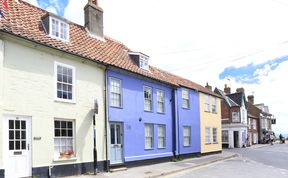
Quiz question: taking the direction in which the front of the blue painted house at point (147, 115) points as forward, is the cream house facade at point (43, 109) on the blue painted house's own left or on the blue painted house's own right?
on the blue painted house's own right

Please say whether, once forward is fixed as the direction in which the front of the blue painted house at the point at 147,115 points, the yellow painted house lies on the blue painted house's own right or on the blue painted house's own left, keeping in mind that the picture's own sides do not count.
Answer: on the blue painted house's own left

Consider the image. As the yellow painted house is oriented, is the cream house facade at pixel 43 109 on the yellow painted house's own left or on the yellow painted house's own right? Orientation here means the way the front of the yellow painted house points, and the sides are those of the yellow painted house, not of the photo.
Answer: on the yellow painted house's own right

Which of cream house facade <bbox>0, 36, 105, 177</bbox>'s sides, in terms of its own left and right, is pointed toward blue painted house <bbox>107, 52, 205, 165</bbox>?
left

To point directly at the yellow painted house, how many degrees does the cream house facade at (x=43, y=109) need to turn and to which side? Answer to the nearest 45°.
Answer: approximately 90° to its left

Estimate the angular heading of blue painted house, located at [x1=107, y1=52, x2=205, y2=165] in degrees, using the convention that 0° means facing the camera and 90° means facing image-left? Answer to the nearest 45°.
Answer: approximately 315°

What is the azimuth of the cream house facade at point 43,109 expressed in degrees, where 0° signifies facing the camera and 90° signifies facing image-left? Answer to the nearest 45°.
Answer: approximately 315°
